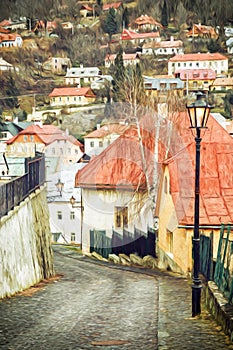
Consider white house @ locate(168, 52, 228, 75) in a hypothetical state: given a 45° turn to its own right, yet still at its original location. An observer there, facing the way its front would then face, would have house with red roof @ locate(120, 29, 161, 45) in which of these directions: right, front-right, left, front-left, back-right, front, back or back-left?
right

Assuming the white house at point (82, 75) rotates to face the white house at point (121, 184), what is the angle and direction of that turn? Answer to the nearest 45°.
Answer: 0° — it already faces it

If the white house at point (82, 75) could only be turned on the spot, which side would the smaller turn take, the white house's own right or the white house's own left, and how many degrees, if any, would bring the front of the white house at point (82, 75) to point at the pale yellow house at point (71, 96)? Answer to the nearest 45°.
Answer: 0° — it already faces it

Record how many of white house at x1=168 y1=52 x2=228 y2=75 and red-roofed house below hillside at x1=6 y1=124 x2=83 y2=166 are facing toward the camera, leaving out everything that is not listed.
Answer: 2

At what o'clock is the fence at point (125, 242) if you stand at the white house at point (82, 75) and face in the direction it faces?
The fence is roughly at 12 o'clock from the white house.

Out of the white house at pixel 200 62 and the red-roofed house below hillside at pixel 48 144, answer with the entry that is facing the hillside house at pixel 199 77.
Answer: the white house

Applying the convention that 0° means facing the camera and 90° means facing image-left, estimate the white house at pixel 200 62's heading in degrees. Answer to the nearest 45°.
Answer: approximately 0°
